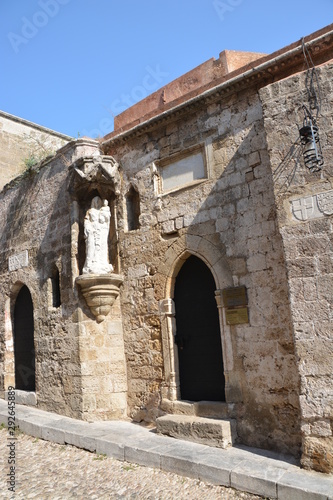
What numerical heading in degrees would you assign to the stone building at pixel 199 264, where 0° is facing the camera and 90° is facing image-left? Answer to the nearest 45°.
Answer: approximately 45°

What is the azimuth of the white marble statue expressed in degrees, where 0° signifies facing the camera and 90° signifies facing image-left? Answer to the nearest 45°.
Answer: approximately 0°

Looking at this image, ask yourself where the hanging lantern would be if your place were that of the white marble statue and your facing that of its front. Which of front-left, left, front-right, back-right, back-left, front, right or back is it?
front-left
